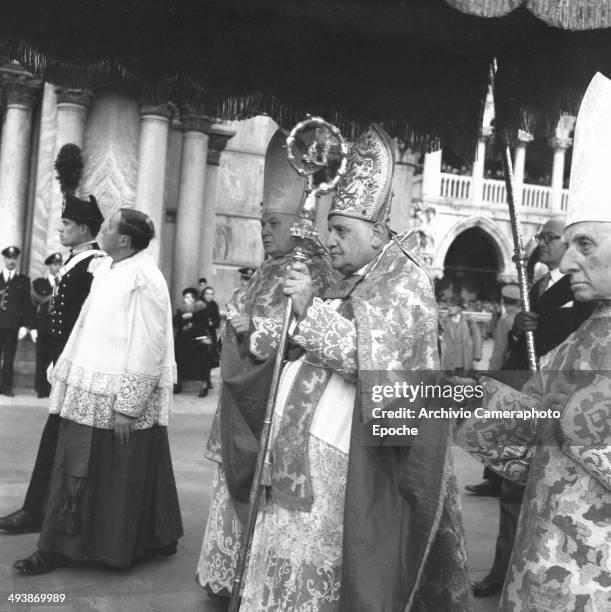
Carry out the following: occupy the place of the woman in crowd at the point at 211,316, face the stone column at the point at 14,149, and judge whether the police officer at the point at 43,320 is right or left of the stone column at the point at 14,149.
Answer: left

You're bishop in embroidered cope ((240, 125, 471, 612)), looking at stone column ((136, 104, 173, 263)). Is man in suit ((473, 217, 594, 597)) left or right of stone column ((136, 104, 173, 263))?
right

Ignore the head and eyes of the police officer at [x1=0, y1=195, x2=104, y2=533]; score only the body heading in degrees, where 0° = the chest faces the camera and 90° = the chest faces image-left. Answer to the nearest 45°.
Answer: approximately 90°

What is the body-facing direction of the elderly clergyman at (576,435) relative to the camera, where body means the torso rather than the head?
to the viewer's left

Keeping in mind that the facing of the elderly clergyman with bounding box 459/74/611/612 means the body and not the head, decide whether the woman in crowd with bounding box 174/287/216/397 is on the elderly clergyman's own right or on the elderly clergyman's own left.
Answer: on the elderly clergyman's own right

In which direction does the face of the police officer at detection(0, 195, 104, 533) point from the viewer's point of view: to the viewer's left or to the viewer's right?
to the viewer's left
